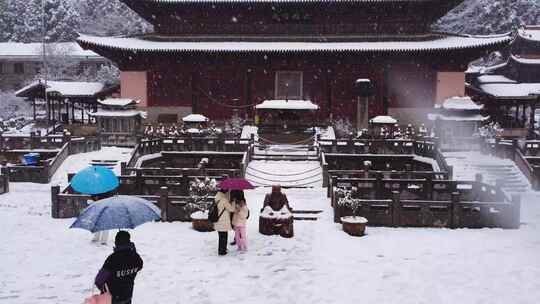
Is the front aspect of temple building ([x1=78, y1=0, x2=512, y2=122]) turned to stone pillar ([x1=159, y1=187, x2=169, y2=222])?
yes

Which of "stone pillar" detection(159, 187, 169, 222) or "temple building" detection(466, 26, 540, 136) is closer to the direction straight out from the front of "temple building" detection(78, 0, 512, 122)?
the stone pillar

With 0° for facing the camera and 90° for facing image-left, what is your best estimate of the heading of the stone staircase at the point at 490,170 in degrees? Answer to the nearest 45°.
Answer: approximately 0°

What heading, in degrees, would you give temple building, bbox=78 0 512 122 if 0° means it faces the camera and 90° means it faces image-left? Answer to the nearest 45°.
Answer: approximately 0°

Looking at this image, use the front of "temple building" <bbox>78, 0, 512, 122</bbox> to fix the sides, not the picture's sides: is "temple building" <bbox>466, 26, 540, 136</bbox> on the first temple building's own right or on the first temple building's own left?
on the first temple building's own left

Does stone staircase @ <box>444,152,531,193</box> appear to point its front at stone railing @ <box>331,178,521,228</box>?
yes

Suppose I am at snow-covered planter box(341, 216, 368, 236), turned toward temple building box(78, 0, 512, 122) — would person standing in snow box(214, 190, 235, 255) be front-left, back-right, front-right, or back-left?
back-left

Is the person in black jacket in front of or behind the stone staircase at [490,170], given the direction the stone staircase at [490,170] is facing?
in front

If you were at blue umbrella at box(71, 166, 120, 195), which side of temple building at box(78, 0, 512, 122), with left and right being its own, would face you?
front

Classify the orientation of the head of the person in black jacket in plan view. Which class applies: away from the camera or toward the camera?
away from the camera

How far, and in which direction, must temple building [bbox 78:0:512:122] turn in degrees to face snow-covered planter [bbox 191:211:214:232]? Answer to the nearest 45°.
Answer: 0° — it already faces it

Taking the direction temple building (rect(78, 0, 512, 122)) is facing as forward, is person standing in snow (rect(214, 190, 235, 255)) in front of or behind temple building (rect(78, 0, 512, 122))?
in front

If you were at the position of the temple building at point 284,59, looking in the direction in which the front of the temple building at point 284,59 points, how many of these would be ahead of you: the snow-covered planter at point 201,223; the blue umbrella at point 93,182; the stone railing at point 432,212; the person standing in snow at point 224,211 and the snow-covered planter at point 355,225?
5

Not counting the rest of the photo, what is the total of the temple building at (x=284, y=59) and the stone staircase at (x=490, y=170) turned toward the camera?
2

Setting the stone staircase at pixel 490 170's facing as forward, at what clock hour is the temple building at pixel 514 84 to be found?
The temple building is roughly at 6 o'clock from the stone staircase.
